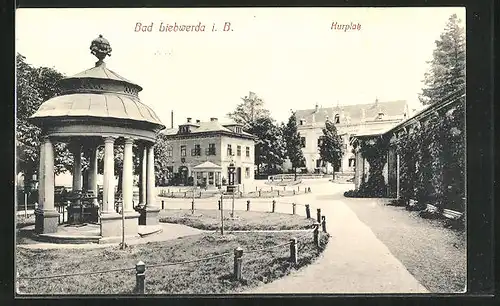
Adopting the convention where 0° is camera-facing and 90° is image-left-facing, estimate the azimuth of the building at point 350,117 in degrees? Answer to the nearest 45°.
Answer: approximately 45°

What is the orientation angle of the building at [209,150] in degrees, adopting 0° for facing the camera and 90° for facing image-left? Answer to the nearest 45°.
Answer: approximately 45°
